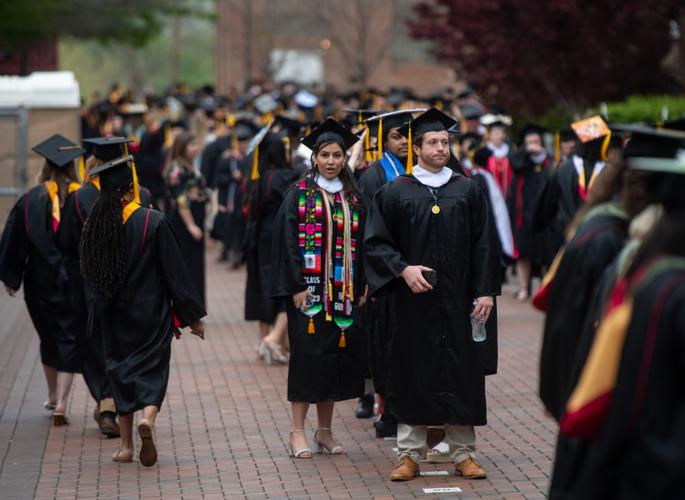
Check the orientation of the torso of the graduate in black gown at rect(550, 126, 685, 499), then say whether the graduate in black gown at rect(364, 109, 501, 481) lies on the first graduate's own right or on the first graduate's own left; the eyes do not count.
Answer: on the first graduate's own left

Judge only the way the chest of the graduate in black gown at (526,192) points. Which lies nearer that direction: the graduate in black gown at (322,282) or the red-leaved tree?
the graduate in black gown

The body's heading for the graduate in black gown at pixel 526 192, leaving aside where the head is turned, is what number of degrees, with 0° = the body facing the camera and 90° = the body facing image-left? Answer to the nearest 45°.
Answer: approximately 0°

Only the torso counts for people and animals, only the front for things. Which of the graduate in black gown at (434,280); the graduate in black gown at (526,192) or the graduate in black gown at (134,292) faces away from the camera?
the graduate in black gown at (134,292)

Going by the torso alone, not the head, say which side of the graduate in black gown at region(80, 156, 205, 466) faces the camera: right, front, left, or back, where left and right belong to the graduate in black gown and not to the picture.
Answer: back

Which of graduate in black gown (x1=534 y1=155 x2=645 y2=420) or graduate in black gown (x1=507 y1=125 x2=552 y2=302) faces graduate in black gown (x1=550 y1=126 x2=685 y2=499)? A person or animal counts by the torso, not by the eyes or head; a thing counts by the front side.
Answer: graduate in black gown (x1=507 y1=125 x2=552 y2=302)

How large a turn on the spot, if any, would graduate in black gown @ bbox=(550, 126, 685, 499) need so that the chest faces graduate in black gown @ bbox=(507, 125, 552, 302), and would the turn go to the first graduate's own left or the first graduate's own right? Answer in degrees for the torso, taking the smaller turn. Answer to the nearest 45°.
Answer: approximately 45° to the first graduate's own left

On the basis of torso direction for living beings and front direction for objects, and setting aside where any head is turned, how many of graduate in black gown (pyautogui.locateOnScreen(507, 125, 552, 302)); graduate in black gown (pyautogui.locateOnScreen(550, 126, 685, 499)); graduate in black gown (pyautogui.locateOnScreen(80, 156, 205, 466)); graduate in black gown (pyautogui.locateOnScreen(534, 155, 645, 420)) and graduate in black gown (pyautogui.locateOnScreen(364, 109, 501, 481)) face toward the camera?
2

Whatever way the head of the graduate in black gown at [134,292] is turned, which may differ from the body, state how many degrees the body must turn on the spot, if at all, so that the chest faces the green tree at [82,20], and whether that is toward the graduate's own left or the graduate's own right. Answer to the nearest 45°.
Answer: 0° — they already face it
